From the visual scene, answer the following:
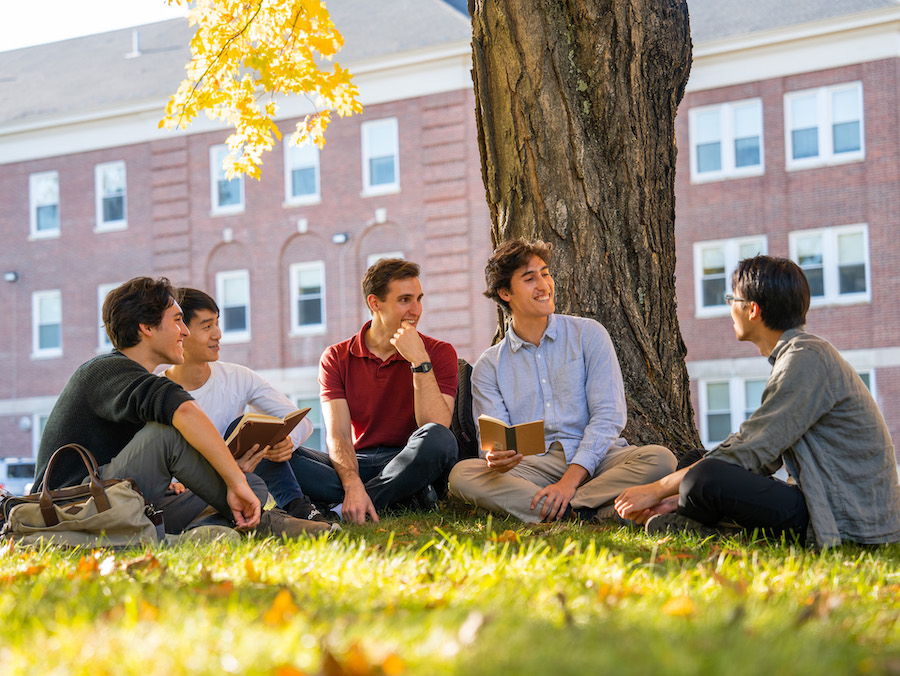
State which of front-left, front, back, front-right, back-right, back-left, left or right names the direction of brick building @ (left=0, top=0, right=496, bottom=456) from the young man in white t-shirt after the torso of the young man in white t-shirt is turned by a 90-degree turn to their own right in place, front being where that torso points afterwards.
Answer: back-right

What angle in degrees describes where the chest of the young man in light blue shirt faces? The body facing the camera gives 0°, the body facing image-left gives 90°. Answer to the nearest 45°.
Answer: approximately 0°

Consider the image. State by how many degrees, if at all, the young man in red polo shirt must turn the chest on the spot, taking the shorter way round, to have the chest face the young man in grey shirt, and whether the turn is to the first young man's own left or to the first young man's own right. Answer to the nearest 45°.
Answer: approximately 45° to the first young man's own left

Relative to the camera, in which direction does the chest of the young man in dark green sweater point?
to the viewer's right

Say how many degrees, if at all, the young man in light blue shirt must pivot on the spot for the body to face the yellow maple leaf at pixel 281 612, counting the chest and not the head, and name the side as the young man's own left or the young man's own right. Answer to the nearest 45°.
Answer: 0° — they already face it

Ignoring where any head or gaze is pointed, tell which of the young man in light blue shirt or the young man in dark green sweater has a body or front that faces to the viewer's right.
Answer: the young man in dark green sweater

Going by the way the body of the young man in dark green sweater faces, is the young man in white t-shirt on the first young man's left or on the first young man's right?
on the first young man's left

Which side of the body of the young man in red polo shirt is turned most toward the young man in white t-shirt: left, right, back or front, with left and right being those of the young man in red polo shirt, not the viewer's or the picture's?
right

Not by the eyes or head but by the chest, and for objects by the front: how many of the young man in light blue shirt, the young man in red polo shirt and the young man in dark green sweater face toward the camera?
2

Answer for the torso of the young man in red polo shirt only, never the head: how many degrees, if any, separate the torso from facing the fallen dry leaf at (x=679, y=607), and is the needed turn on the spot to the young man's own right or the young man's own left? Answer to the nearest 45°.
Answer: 0° — they already face it

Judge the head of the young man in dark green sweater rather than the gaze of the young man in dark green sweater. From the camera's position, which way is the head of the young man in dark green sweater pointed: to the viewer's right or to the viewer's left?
to the viewer's right

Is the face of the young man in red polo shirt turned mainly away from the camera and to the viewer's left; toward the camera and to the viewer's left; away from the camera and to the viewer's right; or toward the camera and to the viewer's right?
toward the camera and to the viewer's right
